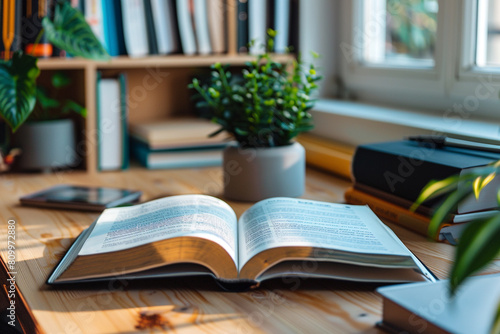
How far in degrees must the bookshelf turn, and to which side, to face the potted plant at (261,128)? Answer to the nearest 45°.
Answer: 0° — it already faces it

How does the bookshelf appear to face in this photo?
toward the camera

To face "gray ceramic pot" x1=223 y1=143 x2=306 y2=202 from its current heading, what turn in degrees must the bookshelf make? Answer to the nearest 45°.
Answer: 0° — it already faces it

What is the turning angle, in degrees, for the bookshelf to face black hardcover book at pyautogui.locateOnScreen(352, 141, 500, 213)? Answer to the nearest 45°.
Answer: approximately 45° to its left

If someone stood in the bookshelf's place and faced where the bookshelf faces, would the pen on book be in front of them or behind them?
in front
